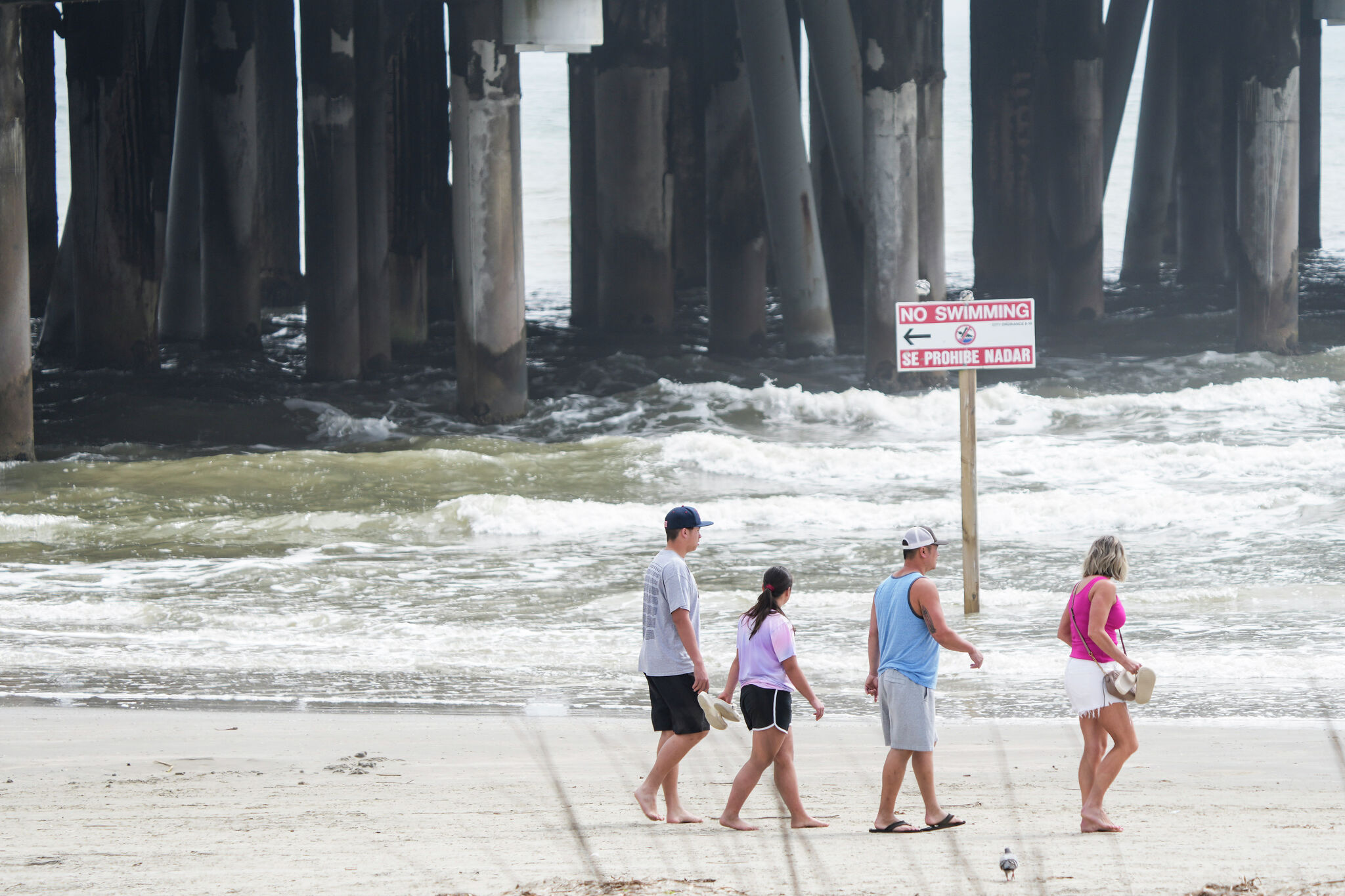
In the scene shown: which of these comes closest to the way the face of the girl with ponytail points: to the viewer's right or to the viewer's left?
to the viewer's right

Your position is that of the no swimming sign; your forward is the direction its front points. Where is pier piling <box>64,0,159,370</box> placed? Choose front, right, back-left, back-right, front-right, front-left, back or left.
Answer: back-right

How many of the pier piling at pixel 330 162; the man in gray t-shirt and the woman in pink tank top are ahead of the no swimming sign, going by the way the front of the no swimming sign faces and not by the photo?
2

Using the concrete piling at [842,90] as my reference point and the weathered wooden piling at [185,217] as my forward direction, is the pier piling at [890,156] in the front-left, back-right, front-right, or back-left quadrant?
back-left

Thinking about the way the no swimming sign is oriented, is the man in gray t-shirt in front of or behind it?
in front

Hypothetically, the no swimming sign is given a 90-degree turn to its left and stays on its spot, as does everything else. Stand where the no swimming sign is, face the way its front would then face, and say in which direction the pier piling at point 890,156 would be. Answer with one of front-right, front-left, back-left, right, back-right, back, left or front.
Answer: left

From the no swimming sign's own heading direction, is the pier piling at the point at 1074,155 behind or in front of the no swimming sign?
behind

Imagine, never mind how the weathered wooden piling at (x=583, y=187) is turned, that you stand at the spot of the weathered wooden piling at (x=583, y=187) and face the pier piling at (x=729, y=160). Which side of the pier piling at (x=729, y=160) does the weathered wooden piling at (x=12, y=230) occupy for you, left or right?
right

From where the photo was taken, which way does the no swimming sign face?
toward the camera

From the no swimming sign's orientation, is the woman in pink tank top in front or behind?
in front

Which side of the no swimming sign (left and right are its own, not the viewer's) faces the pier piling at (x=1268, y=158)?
back

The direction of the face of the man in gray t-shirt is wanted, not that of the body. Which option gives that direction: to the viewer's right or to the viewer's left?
to the viewer's right

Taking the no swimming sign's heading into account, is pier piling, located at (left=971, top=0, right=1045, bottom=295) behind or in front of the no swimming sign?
behind

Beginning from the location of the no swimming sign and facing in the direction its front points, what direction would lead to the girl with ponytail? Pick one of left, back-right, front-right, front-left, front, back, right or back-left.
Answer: front

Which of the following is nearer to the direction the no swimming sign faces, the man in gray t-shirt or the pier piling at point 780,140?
the man in gray t-shirt

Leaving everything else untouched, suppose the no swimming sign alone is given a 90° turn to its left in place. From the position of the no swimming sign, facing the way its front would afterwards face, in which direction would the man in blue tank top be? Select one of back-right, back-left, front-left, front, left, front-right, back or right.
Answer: right

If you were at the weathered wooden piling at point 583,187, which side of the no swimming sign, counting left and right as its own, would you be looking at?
back

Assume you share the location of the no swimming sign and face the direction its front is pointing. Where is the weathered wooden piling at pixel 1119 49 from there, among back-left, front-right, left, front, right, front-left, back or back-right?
back
